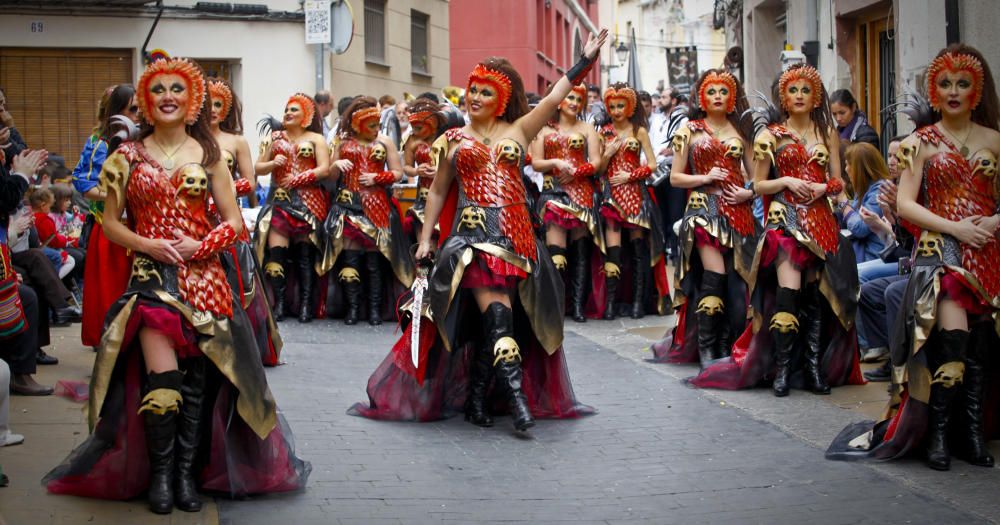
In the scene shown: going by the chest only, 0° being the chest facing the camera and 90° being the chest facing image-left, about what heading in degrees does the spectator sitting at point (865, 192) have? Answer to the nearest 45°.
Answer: approximately 90°

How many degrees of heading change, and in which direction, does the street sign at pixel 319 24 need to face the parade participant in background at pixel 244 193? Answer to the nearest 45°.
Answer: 0° — it already faces them

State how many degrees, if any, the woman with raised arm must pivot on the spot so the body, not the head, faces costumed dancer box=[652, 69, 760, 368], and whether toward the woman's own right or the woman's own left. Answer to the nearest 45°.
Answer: approximately 135° to the woman's own left

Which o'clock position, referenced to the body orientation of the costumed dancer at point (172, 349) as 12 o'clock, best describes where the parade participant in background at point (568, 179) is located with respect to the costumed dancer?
The parade participant in background is roughly at 7 o'clock from the costumed dancer.

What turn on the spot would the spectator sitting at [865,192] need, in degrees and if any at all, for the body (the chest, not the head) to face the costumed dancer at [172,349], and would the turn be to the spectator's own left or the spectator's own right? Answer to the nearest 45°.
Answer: approximately 45° to the spectator's own left
